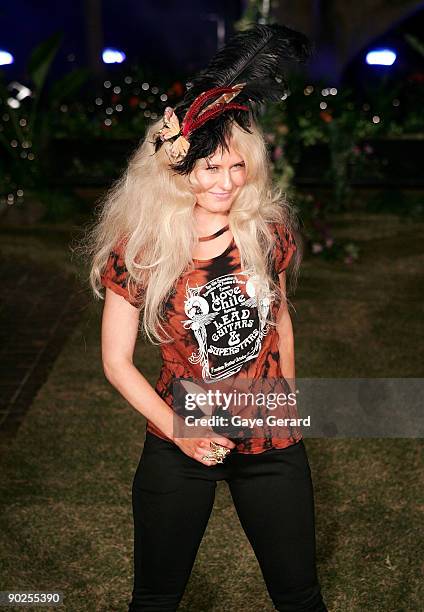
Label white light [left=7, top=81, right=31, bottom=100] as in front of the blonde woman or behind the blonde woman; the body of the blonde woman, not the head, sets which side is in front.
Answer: behind

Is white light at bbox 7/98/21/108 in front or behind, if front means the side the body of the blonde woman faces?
behind

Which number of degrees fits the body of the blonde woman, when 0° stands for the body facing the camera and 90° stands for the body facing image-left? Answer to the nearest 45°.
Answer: approximately 0°
